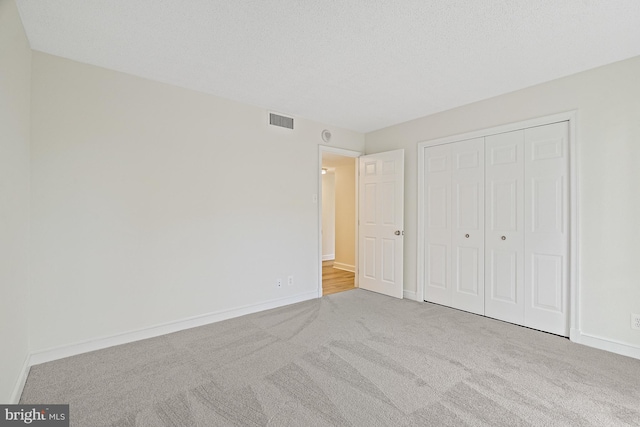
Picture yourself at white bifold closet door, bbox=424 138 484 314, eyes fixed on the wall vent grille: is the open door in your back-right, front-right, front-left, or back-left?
front-right

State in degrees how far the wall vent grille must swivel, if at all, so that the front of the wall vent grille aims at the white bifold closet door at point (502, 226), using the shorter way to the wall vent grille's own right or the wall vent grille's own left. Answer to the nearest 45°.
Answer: approximately 45° to the wall vent grille's own left

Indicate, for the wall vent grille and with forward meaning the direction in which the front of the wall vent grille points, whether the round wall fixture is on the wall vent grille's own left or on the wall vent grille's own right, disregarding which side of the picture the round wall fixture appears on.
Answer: on the wall vent grille's own left

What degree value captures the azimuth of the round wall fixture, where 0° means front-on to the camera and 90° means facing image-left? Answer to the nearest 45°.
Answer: approximately 315°

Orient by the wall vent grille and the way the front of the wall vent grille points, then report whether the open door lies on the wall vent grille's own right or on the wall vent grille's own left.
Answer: on the wall vent grille's own left

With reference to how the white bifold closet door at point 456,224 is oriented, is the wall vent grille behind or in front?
in front

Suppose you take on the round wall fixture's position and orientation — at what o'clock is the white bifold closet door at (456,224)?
The white bifold closet door is roughly at 11 o'clock from the round wall fixture.

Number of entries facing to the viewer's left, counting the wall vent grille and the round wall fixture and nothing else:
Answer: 0

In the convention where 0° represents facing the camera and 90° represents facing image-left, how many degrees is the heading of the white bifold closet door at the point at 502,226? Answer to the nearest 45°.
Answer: approximately 45°

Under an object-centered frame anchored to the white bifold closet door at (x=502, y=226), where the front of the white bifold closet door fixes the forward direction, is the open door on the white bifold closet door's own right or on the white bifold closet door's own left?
on the white bifold closet door's own right

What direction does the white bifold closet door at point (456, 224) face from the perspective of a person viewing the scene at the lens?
facing the viewer and to the left of the viewer

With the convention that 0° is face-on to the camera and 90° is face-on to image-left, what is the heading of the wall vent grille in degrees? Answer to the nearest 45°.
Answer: approximately 315°

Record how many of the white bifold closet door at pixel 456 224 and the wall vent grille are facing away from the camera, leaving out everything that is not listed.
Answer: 0
